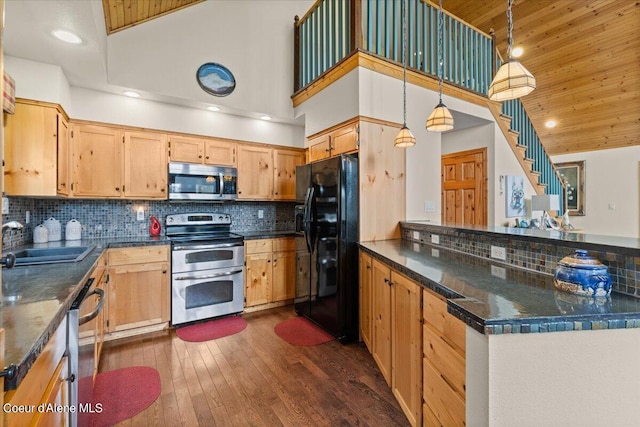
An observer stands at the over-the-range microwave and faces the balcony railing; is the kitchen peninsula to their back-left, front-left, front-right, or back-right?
front-right

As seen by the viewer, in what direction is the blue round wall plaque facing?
toward the camera

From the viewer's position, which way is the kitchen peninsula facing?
facing the viewer and to the left of the viewer

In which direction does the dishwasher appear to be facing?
to the viewer's right

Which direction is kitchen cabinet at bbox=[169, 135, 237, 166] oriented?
toward the camera

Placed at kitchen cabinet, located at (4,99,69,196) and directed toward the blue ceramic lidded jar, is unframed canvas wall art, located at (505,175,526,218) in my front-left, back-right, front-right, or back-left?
front-left

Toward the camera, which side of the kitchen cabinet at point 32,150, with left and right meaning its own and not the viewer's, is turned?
right

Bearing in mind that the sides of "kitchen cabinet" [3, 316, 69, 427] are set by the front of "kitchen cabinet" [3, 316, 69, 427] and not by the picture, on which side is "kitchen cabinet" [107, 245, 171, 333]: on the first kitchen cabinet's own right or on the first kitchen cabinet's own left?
on the first kitchen cabinet's own left

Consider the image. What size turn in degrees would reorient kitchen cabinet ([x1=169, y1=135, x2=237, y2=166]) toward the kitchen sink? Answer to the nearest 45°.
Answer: approximately 45° to its right

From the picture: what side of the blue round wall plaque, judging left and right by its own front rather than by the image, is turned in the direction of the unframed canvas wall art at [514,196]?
left

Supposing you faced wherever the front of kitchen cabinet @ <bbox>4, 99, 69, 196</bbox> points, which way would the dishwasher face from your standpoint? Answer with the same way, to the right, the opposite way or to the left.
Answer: the same way

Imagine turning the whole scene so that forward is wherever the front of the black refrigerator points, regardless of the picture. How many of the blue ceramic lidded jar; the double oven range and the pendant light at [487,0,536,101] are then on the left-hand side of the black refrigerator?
2

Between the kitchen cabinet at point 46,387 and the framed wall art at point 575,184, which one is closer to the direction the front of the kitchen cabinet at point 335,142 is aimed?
the kitchen cabinet

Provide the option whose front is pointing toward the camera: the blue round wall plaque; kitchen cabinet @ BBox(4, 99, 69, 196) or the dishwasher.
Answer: the blue round wall plaque

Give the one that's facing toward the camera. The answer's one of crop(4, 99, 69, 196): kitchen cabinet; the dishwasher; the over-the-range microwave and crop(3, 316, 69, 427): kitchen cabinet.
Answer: the over-the-range microwave
